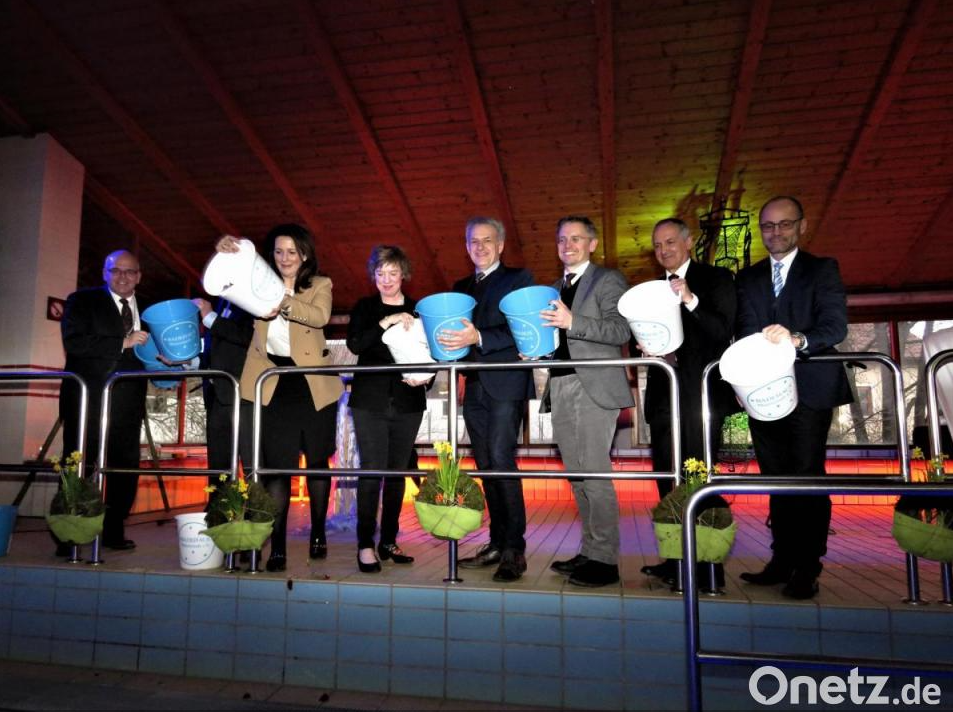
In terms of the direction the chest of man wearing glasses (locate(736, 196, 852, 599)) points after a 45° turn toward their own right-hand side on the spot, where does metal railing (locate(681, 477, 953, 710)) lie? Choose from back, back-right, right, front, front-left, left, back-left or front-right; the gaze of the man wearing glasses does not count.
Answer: left

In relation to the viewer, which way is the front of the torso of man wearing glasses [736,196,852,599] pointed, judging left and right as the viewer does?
facing the viewer and to the left of the viewer

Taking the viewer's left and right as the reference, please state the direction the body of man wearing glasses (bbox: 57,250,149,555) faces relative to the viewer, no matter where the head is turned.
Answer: facing the viewer and to the right of the viewer

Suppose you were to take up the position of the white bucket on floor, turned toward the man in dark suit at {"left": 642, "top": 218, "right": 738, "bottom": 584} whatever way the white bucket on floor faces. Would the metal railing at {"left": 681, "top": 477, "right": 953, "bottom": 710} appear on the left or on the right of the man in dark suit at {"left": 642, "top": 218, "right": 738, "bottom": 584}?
right

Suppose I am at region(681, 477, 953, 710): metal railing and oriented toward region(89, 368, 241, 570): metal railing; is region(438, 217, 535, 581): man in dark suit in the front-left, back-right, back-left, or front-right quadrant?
front-right

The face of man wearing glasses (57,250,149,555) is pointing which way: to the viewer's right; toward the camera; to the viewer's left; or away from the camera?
toward the camera

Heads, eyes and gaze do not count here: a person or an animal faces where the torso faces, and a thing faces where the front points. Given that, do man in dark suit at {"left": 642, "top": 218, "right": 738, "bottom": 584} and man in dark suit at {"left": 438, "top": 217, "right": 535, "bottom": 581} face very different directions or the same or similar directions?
same or similar directions

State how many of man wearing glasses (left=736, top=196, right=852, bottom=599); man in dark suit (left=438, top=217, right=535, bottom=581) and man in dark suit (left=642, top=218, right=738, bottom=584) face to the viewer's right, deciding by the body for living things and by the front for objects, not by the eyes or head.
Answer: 0

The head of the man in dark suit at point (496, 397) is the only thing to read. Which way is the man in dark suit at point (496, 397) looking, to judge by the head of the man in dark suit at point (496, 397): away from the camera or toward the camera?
toward the camera

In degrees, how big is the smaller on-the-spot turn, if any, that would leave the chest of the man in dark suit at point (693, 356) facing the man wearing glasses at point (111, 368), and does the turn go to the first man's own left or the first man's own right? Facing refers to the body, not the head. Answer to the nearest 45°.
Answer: approximately 45° to the first man's own right

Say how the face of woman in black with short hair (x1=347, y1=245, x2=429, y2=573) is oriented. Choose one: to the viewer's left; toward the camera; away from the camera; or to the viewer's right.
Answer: toward the camera

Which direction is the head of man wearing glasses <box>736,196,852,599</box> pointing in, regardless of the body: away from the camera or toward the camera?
toward the camera

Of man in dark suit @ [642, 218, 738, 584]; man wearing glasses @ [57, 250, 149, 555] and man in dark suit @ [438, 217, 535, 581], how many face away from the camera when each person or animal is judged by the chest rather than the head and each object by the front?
0
